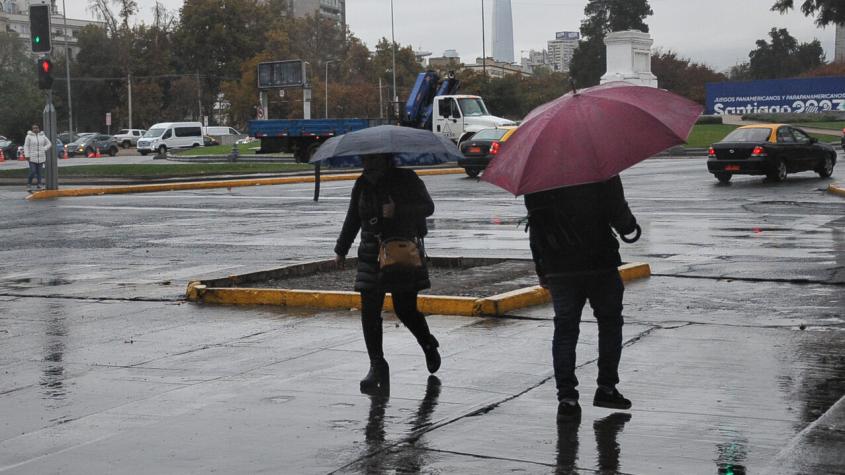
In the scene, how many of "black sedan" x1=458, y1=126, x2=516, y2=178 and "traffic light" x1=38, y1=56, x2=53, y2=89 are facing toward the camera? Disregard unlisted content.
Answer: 1

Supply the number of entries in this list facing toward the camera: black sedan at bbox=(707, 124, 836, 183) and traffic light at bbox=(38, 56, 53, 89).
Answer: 1

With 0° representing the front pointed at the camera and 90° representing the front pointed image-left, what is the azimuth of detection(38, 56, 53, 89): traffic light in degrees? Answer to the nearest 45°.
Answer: approximately 0°

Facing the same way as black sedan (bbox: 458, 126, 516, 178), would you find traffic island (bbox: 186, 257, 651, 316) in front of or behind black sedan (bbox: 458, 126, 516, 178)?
behind

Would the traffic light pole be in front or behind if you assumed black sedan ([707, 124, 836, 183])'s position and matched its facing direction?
behind

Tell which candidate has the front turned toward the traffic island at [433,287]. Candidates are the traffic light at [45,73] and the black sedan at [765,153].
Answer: the traffic light

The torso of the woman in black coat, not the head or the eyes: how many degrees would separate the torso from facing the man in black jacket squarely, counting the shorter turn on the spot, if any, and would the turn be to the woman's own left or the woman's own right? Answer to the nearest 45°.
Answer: approximately 90° to the woman's own left

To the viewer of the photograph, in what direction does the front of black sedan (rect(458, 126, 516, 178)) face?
facing away from the viewer and to the right of the viewer

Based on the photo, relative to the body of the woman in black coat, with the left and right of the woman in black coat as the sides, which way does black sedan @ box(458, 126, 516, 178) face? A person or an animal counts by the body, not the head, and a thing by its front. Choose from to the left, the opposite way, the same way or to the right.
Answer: the opposite way
